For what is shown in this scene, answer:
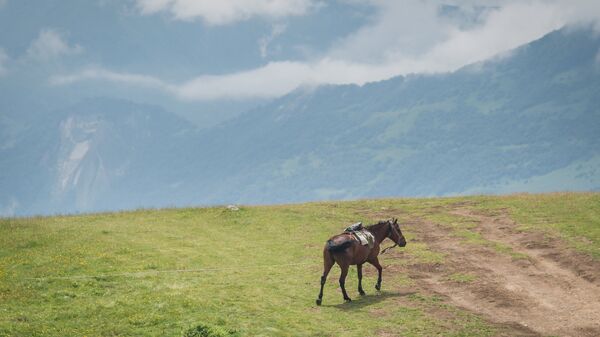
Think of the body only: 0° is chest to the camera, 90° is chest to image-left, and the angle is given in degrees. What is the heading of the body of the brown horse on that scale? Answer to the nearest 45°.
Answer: approximately 225°
